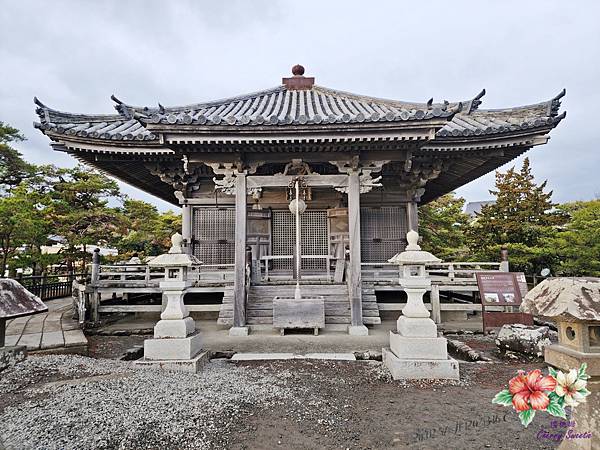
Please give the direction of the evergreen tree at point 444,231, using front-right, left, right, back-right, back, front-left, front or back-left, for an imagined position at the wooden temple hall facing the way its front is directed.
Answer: back-left

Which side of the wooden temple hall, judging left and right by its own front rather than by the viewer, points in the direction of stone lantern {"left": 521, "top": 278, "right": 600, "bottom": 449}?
front

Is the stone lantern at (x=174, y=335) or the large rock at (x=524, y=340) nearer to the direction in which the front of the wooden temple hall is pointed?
the stone lantern

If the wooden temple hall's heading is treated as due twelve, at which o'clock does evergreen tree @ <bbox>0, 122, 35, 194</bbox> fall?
The evergreen tree is roughly at 4 o'clock from the wooden temple hall.

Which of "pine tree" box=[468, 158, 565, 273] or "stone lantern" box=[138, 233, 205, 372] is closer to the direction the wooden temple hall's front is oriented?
the stone lantern

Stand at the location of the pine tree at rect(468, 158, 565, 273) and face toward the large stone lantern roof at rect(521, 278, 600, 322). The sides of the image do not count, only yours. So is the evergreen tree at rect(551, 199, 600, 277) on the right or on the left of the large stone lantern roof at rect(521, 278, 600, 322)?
left

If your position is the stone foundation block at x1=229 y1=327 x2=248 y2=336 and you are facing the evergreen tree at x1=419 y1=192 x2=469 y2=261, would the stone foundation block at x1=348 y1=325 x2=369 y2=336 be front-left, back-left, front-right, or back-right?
front-right

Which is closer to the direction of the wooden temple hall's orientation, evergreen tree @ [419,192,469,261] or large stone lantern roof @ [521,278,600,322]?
the large stone lantern roof

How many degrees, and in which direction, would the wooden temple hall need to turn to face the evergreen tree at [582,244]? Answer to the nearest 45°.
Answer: approximately 90° to its left

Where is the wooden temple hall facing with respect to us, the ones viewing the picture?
facing the viewer

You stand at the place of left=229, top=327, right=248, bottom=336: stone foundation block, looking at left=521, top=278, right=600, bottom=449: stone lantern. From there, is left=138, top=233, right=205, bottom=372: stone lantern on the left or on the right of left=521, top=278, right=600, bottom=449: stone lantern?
right

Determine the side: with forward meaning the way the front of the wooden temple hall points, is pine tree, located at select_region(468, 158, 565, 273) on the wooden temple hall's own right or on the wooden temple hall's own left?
on the wooden temple hall's own left
